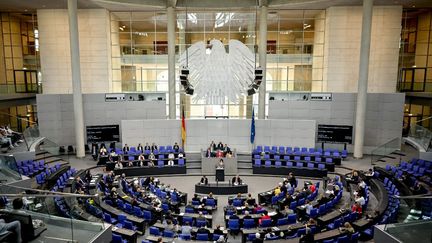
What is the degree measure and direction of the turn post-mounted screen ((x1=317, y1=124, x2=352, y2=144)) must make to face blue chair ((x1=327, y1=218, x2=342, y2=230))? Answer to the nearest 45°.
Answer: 0° — it already faces it

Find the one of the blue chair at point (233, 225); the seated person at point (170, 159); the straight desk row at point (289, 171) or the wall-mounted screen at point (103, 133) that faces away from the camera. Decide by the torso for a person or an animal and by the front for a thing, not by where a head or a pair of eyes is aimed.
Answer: the blue chair

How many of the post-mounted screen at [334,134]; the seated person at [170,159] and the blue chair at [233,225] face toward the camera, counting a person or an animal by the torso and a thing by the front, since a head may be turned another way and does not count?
2

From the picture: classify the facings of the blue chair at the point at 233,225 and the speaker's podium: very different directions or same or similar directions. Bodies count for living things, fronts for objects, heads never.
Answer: very different directions

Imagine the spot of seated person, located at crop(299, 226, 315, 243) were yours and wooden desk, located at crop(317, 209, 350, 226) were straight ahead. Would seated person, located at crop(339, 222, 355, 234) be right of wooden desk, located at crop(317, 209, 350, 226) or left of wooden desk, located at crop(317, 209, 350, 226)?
right

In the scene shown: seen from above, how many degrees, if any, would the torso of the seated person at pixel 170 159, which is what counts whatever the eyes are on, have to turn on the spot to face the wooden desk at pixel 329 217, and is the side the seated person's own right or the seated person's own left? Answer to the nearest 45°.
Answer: approximately 45° to the seated person's own left

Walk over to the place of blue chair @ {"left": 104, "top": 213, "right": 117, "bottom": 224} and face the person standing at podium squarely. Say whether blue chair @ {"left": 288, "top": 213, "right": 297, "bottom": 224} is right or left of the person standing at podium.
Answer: right

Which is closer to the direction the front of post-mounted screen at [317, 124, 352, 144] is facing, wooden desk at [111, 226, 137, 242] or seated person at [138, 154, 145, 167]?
the wooden desk

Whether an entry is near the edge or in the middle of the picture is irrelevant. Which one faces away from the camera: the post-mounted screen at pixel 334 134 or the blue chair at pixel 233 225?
the blue chair

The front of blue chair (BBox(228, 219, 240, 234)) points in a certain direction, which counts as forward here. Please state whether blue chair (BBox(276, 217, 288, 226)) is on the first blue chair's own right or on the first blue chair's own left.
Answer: on the first blue chair's own right

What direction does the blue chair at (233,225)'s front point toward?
away from the camera
